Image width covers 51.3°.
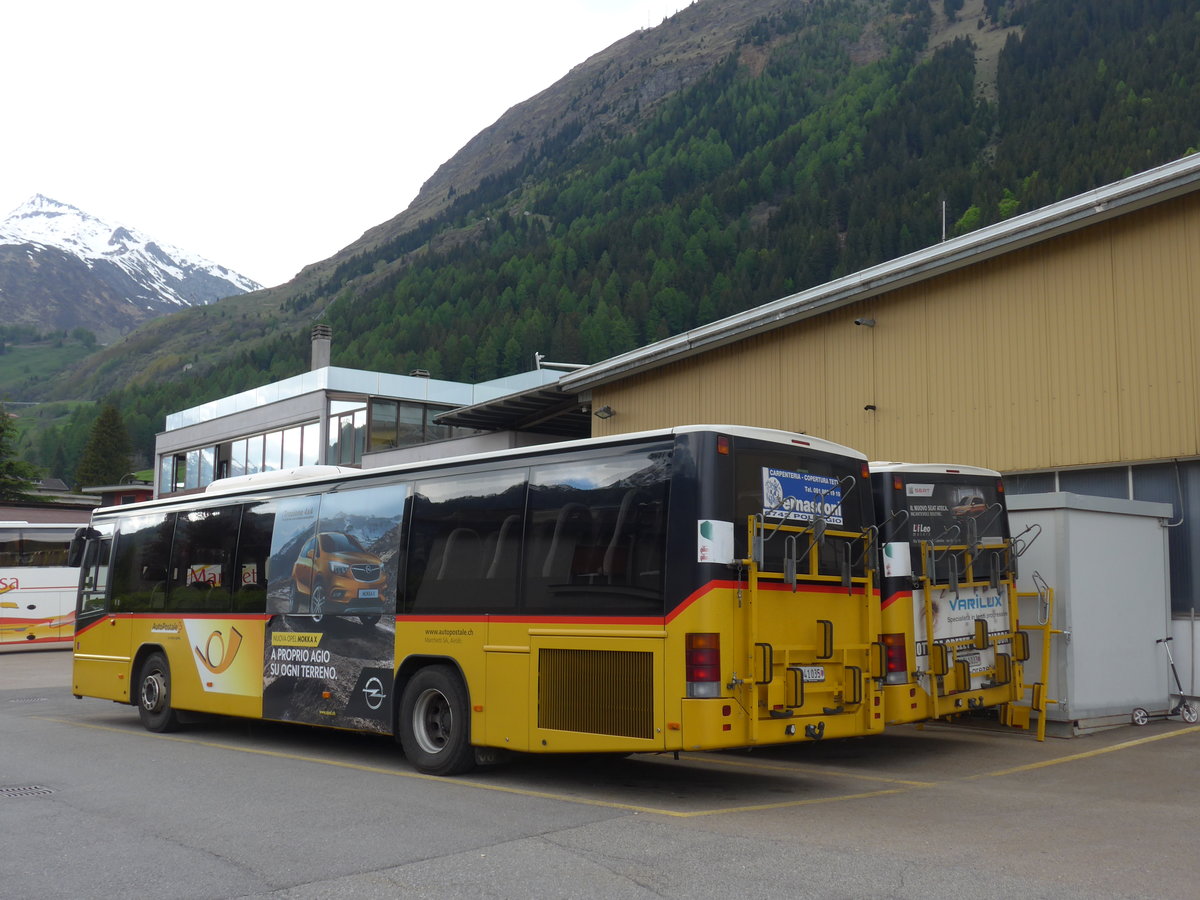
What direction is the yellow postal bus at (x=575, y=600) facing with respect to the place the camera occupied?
facing away from the viewer and to the left of the viewer

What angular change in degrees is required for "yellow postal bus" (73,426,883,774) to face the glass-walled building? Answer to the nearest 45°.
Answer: approximately 45° to its right
